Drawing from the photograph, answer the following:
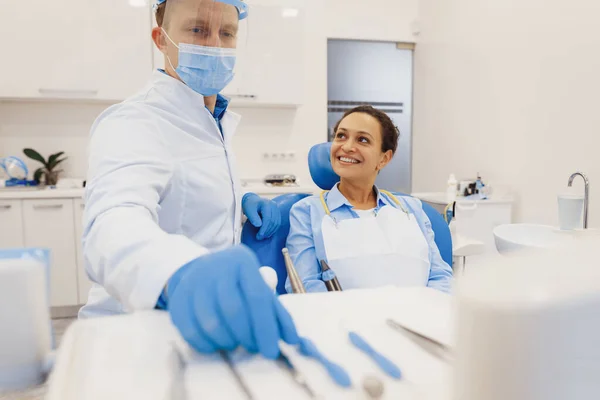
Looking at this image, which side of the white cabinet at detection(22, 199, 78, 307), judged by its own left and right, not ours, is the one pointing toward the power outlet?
left

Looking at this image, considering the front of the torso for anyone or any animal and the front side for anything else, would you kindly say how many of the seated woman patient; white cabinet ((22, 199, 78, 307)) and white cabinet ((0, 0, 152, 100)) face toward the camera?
3

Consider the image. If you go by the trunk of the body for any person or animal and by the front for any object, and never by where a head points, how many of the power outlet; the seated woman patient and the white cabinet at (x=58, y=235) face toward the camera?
3

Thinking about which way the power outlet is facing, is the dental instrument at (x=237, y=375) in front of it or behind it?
in front

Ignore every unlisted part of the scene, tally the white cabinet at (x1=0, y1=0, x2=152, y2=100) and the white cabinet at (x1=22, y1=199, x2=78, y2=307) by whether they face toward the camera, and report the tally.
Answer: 2

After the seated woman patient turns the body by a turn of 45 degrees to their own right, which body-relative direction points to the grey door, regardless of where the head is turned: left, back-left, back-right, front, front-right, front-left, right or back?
back-right

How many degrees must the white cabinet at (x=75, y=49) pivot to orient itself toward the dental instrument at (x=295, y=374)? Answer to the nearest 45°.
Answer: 0° — it already faces it

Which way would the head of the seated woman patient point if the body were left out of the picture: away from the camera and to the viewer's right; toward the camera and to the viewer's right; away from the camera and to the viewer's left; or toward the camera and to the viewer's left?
toward the camera and to the viewer's left

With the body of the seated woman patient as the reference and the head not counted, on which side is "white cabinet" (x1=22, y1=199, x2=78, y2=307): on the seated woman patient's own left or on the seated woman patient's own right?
on the seated woman patient's own right

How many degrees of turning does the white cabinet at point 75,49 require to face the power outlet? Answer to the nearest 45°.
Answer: approximately 90° to its left

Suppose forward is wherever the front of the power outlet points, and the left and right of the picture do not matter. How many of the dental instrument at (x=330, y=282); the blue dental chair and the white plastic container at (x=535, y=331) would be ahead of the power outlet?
3

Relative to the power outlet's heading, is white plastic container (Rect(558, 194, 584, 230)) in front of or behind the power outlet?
in front

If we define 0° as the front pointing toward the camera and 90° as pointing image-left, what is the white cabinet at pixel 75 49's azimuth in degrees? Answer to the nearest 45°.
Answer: approximately 0°
